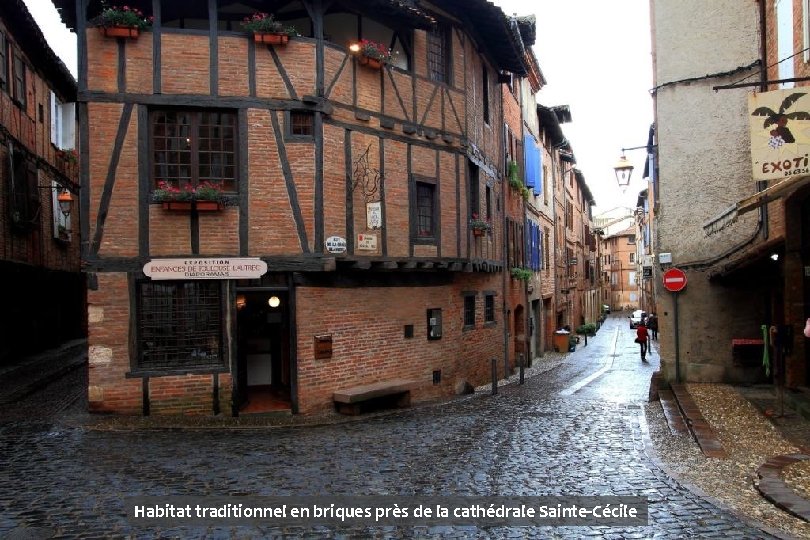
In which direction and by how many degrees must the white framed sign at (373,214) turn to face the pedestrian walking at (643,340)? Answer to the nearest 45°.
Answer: approximately 135° to its left

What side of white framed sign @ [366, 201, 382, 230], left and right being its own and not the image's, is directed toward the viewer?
front

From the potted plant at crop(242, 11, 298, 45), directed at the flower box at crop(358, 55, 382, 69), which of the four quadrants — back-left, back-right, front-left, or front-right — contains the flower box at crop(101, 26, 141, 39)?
back-left

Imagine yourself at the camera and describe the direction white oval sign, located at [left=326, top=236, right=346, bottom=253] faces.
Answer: facing the viewer
